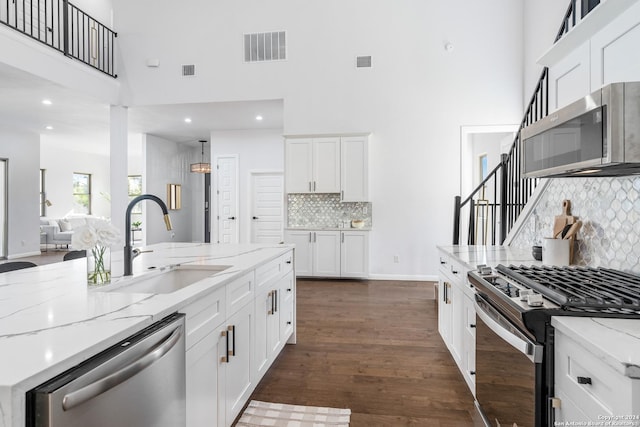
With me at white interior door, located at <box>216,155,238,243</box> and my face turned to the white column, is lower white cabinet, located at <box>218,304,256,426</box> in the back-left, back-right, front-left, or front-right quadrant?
front-left

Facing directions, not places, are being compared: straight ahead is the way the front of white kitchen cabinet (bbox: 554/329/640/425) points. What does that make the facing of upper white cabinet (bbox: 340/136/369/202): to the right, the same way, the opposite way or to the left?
to the left

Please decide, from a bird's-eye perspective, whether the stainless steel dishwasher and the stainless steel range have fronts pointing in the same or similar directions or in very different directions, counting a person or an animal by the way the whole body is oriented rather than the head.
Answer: very different directions

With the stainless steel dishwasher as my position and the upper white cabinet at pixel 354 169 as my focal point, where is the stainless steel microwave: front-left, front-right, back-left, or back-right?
front-right

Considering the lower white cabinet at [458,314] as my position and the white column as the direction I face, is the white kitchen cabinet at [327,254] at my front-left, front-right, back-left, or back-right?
front-right

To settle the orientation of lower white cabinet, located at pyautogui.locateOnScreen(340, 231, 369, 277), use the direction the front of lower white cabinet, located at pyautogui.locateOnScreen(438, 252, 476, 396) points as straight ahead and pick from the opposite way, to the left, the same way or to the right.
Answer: to the left

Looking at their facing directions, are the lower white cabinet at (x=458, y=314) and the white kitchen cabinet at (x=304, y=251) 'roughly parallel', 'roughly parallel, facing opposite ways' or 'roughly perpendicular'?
roughly perpendicular

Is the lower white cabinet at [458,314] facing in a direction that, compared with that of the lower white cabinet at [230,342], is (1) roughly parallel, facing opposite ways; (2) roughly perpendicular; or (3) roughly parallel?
roughly parallel, facing opposite ways

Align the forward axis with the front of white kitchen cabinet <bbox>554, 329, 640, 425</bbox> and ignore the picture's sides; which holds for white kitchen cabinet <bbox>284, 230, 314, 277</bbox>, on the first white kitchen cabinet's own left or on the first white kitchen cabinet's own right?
on the first white kitchen cabinet's own right

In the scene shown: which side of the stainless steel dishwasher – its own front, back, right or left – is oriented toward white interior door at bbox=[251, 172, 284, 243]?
left

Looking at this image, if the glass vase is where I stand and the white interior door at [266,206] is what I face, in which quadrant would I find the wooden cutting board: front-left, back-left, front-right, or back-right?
front-right

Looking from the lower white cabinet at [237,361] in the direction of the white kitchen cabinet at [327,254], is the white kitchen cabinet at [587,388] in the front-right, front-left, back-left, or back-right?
back-right

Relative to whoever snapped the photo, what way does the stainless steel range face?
facing the viewer and to the left of the viewer

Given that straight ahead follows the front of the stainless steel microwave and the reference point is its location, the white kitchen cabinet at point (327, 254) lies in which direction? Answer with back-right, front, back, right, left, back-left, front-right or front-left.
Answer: right

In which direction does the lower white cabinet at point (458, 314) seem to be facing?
to the viewer's left

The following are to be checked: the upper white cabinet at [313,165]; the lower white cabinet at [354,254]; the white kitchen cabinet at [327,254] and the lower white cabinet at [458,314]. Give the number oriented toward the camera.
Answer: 3

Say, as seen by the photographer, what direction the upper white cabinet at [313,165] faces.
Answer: facing the viewer

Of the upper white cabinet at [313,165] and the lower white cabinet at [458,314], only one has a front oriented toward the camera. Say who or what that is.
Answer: the upper white cabinet

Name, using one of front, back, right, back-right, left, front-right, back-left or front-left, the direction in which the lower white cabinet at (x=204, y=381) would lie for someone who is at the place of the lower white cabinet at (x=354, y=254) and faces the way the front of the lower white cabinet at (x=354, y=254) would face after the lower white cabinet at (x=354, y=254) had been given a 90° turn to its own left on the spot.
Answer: right

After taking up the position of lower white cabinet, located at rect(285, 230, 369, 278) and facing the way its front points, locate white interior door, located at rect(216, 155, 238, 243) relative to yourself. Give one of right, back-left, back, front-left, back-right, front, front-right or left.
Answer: back-right

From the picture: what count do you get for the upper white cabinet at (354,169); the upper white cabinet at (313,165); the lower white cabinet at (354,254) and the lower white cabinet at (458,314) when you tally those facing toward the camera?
3
